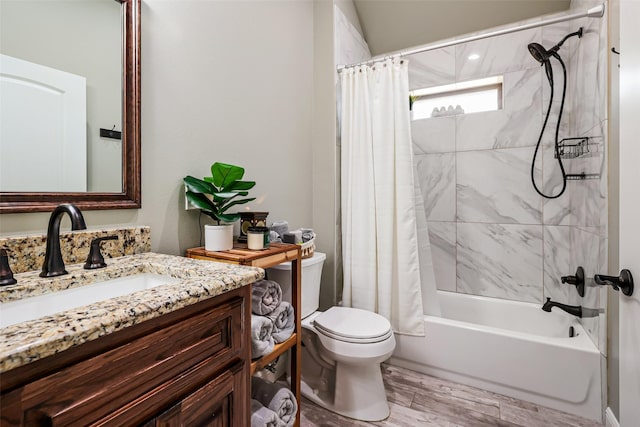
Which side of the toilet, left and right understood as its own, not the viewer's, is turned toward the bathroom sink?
right

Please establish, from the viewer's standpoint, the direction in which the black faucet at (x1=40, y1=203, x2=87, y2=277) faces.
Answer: facing the viewer and to the right of the viewer

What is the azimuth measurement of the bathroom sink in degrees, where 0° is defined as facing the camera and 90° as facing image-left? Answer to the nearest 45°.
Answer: approximately 315°

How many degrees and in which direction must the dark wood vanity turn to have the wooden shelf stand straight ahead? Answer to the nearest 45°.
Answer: approximately 90° to its left

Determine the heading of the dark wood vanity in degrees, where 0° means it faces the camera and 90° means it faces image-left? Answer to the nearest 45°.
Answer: approximately 315°

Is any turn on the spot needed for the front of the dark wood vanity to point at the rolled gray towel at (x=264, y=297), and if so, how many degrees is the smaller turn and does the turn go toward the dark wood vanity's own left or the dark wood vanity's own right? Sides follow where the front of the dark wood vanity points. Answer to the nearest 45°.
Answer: approximately 90° to the dark wood vanity's own left

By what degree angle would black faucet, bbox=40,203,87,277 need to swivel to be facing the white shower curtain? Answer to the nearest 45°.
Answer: approximately 45° to its left

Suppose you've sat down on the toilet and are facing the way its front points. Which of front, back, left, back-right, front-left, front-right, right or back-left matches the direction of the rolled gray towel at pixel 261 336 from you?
right

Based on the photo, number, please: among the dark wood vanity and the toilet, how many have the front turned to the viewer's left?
0

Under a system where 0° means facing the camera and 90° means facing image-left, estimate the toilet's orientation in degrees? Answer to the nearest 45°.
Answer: approximately 315°
